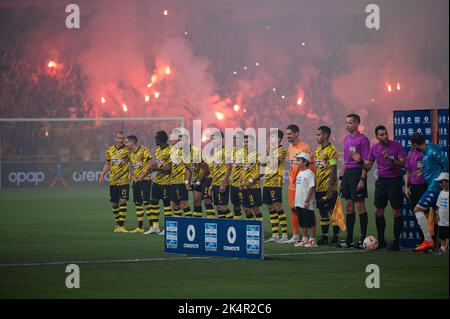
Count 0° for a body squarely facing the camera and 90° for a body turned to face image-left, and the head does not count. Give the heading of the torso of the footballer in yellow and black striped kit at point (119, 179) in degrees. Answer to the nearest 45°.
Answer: approximately 0°

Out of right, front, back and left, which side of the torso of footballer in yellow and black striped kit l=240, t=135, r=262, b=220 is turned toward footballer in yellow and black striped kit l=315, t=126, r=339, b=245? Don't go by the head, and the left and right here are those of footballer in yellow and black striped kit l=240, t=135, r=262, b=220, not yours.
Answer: left

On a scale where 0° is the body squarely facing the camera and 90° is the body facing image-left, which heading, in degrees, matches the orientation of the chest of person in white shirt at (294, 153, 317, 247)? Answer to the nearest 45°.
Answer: approximately 45°

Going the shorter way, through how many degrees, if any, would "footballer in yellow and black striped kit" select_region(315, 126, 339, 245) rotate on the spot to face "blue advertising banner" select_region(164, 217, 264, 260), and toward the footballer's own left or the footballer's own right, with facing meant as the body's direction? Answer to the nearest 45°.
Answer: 0° — they already face it

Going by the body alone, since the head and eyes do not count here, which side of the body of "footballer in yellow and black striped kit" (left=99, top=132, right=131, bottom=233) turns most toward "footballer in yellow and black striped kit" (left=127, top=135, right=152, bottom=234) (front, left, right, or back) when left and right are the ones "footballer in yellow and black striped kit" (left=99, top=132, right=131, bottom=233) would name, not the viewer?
left

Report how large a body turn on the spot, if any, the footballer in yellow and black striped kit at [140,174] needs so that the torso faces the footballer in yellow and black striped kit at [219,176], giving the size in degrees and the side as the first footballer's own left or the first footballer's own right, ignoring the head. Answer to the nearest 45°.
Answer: approximately 90° to the first footballer's own left

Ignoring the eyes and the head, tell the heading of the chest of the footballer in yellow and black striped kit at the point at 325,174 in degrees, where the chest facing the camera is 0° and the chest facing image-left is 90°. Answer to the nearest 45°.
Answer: approximately 45°

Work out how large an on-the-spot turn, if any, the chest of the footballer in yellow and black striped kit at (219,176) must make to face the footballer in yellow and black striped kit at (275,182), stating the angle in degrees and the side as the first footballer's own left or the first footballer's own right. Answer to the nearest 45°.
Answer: approximately 90° to the first footballer's own left

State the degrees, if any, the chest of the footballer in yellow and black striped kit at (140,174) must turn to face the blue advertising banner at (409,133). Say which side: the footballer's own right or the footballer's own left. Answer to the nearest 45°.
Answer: approximately 90° to the footballer's own left

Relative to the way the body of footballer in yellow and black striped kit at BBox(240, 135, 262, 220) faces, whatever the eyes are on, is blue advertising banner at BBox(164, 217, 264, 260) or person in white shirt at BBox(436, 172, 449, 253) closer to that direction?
the blue advertising banner
